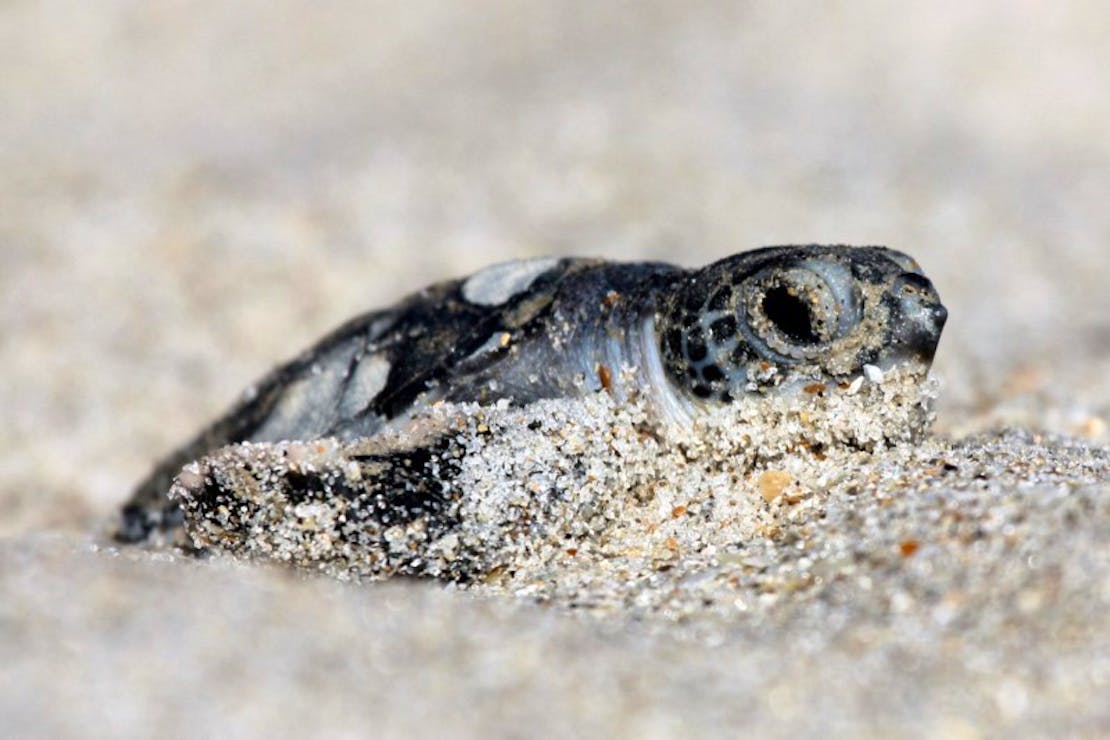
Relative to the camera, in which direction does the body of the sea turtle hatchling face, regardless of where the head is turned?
to the viewer's right
